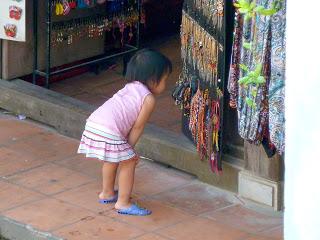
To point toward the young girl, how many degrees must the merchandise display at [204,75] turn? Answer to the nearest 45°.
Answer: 0° — it already faces them

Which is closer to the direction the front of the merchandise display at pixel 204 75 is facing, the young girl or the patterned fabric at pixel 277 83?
the young girl

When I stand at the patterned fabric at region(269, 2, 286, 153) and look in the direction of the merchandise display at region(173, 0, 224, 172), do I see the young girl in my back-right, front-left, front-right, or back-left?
front-left

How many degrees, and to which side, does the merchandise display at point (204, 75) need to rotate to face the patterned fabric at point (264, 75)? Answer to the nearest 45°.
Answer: approximately 90° to its left

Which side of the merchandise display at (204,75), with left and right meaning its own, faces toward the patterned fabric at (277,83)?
left

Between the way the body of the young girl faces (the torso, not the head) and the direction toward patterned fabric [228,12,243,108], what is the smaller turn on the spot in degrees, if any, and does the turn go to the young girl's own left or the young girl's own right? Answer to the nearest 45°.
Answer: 0° — they already face it

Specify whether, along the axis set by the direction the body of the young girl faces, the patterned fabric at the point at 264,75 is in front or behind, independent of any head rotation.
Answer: in front

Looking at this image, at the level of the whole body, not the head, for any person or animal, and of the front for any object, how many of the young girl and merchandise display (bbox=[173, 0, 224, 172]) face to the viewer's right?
1

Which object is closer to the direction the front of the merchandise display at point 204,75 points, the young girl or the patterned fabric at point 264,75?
the young girl

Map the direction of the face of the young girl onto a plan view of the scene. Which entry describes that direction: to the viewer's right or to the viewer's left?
to the viewer's right

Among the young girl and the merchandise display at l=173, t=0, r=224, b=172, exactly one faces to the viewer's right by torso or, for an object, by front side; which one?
the young girl

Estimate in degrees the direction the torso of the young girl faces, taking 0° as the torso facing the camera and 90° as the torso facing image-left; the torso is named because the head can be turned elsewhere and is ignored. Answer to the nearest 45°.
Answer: approximately 270°
